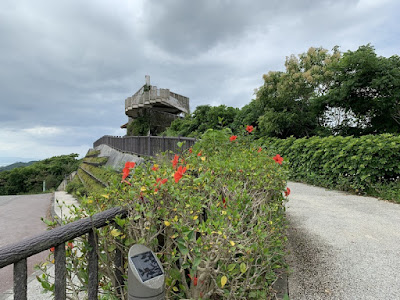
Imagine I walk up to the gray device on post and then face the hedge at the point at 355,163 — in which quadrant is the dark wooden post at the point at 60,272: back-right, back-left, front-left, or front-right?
back-left

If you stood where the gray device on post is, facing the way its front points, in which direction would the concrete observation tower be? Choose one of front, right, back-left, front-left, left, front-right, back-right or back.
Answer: back-left

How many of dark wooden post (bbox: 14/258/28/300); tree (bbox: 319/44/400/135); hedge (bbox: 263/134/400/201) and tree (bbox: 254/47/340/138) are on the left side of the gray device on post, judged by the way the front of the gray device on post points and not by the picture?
3

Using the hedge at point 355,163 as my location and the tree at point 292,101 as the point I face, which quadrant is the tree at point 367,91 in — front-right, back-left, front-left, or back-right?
front-right

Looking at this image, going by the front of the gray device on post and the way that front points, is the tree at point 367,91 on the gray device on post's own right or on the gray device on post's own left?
on the gray device on post's own left

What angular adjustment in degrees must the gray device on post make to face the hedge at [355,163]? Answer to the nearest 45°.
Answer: approximately 90° to its left

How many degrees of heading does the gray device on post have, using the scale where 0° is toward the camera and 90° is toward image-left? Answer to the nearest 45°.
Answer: approximately 315°

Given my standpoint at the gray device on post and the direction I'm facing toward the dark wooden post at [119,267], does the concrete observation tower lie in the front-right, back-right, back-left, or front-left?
front-right

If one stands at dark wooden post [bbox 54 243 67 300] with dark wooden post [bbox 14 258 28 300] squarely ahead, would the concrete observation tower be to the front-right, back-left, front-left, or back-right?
back-right
